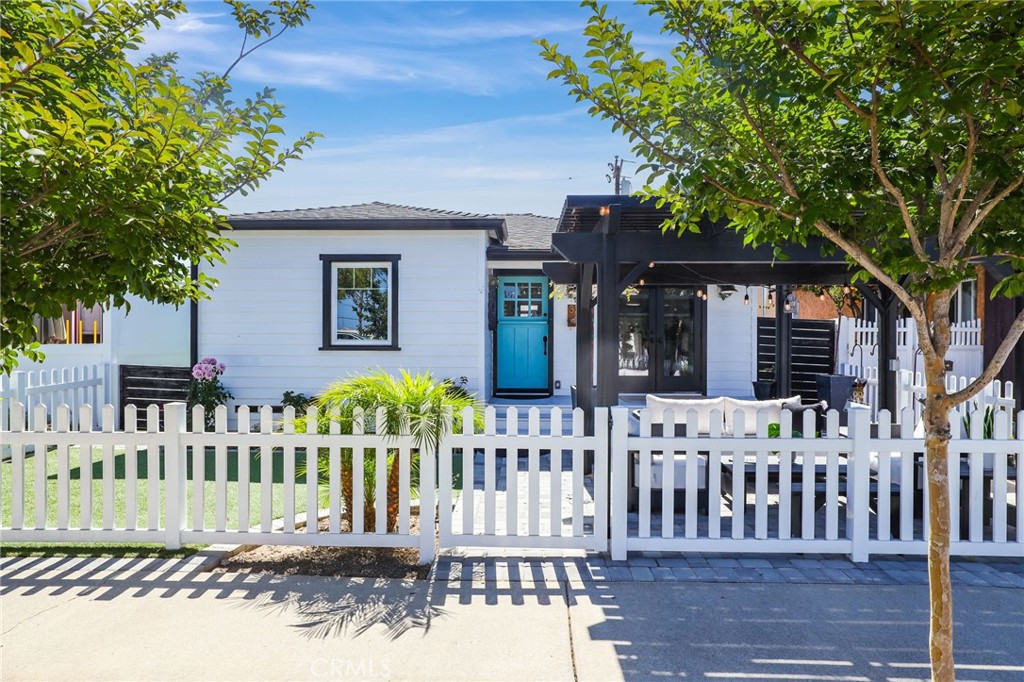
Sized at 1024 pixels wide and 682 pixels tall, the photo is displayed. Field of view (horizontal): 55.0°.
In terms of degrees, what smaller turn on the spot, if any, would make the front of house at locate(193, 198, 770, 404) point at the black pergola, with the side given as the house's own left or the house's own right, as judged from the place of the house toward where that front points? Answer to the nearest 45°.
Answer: approximately 45° to the house's own left

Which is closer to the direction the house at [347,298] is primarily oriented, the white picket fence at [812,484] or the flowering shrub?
the white picket fence

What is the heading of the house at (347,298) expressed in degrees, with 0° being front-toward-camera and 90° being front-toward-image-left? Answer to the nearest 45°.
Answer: approximately 0°

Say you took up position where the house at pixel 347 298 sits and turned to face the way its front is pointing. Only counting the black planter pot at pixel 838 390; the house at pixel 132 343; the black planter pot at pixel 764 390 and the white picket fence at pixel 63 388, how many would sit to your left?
2

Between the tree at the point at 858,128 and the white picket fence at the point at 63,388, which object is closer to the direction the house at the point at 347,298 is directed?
the tree

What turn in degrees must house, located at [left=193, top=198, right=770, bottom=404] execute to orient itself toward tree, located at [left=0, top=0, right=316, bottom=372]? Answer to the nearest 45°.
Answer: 0° — it already faces it

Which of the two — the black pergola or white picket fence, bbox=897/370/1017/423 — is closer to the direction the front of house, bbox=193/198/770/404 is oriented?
the black pergola

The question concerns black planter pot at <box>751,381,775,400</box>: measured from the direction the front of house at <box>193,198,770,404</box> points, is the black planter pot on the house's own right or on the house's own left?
on the house's own left

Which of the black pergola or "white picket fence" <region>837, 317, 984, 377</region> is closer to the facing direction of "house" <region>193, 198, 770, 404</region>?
the black pergola
